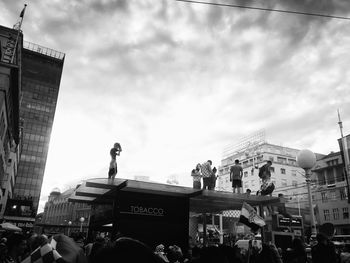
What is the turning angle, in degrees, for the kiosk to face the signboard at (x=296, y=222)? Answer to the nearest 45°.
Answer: approximately 135° to its left

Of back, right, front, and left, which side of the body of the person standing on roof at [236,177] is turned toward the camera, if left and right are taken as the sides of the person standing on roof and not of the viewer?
back

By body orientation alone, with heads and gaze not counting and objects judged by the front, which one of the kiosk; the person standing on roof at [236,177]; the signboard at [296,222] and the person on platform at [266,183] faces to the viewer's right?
the person on platform

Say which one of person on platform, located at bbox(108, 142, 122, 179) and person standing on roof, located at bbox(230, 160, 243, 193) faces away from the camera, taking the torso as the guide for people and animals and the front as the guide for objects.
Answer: the person standing on roof
